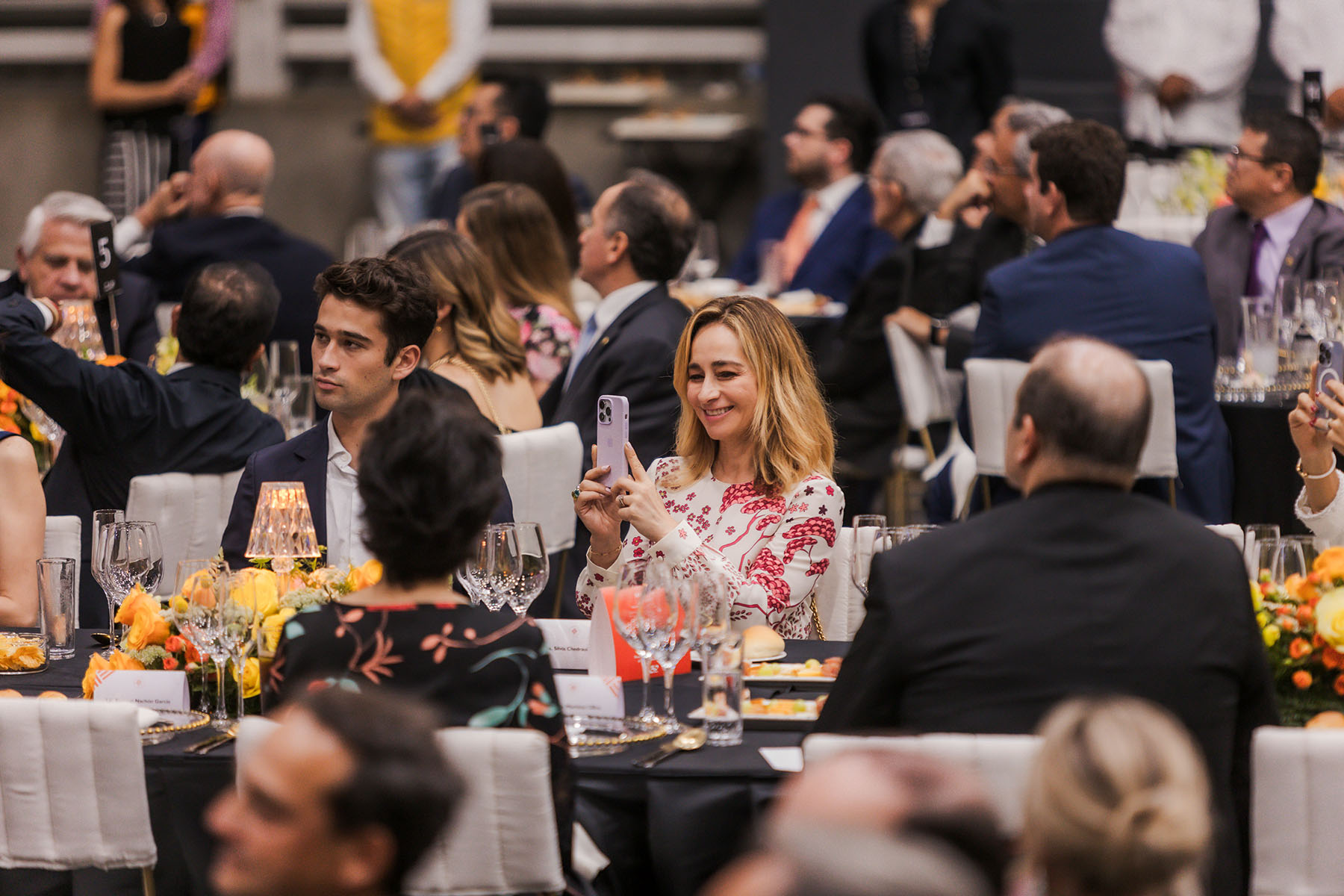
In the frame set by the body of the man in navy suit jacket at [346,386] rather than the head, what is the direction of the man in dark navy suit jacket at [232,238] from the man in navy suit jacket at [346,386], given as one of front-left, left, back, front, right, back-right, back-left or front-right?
back-right

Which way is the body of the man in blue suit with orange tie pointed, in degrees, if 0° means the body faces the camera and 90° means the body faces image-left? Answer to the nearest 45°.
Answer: approximately 45°

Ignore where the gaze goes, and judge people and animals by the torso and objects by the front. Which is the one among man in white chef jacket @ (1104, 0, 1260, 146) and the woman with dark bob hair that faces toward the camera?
the man in white chef jacket

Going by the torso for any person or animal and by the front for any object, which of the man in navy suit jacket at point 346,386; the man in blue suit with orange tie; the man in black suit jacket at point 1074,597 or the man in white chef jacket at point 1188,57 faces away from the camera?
the man in black suit jacket at point 1074,597

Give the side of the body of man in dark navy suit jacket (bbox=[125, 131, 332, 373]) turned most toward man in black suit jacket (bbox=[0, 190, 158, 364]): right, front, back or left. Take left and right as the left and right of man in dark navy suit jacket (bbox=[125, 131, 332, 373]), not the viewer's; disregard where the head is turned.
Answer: left

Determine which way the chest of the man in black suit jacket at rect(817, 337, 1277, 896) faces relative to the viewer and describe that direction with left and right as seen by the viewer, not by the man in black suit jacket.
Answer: facing away from the viewer

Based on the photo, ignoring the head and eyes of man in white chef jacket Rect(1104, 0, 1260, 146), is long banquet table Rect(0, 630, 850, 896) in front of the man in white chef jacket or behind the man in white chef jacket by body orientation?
in front

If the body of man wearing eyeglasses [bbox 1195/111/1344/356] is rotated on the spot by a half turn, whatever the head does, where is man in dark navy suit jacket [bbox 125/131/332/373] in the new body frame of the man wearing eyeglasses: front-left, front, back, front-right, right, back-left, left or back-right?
back-left

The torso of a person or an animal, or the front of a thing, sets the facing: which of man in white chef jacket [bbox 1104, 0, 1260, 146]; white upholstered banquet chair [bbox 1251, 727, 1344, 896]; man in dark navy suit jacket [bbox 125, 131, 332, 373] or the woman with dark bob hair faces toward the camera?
the man in white chef jacket

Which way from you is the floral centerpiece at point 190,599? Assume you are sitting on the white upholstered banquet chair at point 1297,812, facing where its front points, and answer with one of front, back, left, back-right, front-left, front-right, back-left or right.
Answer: left

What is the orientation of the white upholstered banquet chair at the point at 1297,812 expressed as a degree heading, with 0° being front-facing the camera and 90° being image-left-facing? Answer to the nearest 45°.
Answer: approximately 180°

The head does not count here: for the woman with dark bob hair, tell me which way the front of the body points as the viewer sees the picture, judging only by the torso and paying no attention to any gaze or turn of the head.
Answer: away from the camera

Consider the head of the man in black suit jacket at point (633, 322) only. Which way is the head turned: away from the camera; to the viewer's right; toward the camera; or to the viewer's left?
to the viewer's left

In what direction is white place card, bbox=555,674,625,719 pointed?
toward the camera

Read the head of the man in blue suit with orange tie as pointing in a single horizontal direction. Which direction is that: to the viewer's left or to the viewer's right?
to the viewer's left

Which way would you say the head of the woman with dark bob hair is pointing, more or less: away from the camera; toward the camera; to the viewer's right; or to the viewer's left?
away from the camera
